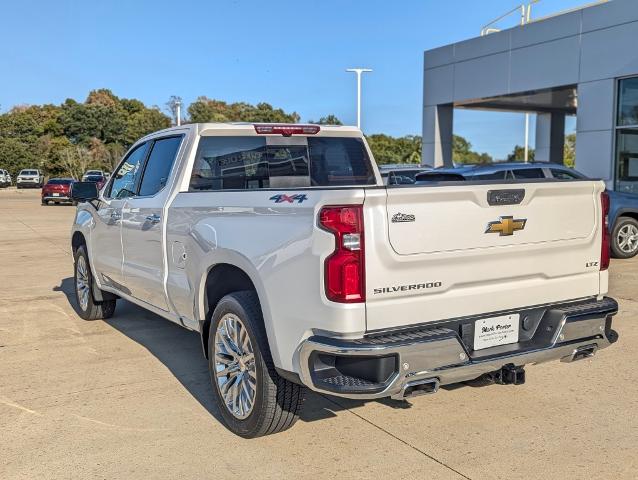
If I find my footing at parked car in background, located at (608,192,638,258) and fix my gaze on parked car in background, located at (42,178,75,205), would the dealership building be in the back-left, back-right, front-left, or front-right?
front-right

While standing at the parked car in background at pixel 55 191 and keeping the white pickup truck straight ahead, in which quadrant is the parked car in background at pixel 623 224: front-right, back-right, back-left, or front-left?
front-left

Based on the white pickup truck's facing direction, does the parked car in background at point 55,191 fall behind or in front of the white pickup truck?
in front

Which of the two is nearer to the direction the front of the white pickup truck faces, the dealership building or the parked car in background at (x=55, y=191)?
the parked car in background

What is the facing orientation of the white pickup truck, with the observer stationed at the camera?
facing away from the viewer and to the left of the viewer

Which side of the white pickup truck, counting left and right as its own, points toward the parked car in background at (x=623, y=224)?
right

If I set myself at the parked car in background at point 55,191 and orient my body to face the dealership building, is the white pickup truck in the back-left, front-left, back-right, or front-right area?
front-right

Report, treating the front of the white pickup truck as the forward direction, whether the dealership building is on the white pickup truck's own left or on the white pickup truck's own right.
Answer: on the white pickup truck's own right
